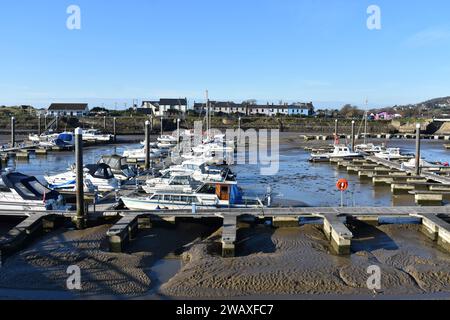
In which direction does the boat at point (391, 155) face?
to the viewer's left

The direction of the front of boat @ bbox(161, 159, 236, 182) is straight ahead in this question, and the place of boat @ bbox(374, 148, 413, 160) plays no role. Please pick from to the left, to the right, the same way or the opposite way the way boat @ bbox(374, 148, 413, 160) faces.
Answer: the same way

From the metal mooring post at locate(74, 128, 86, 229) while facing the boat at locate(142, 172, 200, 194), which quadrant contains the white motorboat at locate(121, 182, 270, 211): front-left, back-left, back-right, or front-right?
front-right

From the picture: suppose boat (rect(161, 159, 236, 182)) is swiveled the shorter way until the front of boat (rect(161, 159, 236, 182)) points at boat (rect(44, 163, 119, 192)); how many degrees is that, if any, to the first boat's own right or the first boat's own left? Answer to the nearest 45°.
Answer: approximately 45° to the first boat's own left

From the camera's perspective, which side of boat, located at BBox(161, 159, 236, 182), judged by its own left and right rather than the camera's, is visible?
left

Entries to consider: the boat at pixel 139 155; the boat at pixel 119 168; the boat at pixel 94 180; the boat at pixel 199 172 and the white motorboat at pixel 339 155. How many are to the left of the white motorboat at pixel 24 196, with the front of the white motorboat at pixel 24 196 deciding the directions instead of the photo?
0

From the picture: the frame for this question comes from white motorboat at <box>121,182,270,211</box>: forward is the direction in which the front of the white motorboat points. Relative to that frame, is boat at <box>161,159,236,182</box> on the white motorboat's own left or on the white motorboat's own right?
on the white motorboat's own right

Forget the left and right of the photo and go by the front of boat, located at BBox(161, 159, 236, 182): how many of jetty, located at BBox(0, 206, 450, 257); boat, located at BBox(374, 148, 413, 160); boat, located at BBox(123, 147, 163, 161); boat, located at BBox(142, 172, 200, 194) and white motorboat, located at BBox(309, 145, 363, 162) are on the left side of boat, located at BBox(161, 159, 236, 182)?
2

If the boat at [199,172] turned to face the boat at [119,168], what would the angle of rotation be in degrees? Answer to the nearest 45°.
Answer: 0° — it already faces it

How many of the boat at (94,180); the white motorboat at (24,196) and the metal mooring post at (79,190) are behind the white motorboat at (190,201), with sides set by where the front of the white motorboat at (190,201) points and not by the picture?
0

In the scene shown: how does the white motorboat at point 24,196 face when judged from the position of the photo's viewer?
facing to the left of the viewer

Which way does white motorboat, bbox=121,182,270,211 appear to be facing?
to the viewer's left

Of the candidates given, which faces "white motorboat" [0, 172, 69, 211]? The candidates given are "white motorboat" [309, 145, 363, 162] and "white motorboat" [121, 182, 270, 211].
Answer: "white motorboat" [121, 182, 270, 211]

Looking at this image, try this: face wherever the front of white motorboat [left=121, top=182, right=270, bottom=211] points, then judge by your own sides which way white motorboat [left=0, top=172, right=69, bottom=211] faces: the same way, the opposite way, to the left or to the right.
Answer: the same way

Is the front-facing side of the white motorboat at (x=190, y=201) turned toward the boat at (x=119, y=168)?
no
